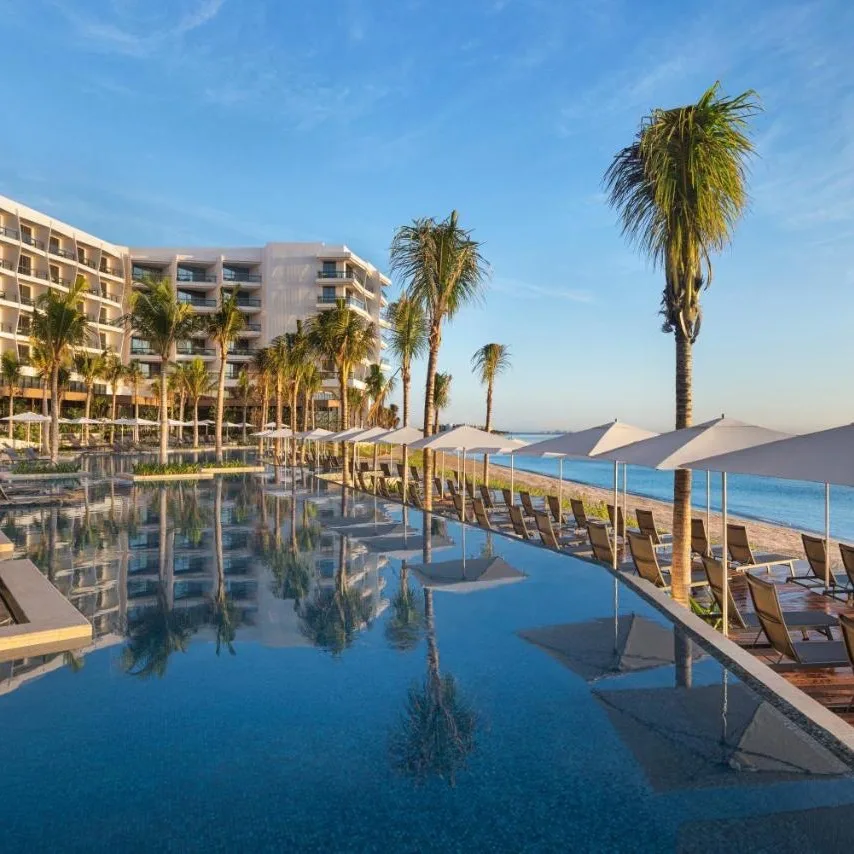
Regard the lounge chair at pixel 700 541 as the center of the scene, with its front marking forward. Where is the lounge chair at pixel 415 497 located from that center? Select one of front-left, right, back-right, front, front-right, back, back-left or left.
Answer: left

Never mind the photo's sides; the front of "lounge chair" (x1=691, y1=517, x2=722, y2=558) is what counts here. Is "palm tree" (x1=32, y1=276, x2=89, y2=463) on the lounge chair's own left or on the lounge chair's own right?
on the lounge chair's own left

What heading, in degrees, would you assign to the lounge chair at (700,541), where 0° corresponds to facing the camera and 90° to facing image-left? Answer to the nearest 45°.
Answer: approximately 225°

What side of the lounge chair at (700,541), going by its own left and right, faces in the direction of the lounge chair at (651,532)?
left

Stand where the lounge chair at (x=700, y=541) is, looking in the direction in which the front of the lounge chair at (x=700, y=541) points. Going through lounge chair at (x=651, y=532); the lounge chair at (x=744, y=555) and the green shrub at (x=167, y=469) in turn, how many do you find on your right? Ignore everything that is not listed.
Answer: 1

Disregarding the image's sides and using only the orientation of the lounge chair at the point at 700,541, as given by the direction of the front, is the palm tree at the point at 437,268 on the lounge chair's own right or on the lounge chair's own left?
on the lounge chair's own left

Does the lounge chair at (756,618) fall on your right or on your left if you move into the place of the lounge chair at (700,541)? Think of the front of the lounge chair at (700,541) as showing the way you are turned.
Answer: on your right

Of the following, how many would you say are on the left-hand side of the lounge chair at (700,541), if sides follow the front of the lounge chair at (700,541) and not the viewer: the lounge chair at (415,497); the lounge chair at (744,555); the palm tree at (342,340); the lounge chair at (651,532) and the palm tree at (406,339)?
4

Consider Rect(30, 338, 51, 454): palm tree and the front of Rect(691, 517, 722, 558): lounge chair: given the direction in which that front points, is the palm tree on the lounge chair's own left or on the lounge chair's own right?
on the lounge chair's own left

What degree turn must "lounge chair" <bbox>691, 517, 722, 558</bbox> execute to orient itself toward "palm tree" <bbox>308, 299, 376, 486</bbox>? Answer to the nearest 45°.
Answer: approximately 90° to its left

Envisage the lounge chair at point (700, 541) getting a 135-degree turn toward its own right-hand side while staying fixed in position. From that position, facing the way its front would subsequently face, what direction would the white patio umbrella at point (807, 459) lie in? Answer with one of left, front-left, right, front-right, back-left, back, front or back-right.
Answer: front

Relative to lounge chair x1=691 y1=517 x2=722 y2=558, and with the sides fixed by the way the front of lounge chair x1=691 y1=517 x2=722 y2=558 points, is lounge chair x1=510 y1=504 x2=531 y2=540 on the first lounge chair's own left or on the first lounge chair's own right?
on the first lounge chair's own left

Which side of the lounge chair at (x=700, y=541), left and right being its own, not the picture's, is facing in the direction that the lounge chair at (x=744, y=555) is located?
right

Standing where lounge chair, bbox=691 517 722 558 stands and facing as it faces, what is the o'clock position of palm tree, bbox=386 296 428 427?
The palm tree is roughly at 9 o'clock from the lounge chair.

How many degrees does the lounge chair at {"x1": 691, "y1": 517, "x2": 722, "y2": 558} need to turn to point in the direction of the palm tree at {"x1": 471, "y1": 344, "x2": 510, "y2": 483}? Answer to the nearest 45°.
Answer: approximately 90° to its left
